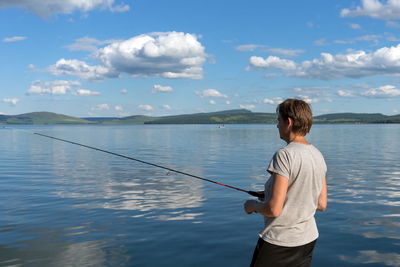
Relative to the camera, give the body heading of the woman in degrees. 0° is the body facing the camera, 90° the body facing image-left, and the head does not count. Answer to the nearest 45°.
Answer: approximately 135°

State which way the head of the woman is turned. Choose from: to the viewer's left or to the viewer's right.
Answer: to the viewer's left
